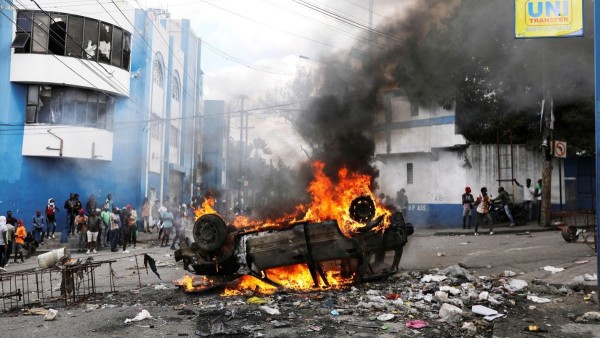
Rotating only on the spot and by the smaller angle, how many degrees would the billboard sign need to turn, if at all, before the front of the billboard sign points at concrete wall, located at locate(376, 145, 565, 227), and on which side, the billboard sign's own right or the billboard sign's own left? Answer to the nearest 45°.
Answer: approximately 180°

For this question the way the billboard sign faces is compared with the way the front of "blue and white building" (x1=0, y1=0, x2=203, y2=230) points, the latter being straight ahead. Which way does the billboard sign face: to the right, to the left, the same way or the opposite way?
to the right

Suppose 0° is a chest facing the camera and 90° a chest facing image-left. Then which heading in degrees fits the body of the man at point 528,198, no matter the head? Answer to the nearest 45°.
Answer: approximately 45°

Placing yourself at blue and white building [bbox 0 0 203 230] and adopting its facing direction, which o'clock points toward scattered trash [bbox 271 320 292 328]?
The scattered trash is roughly at 1 o'clock from the blue and white building.

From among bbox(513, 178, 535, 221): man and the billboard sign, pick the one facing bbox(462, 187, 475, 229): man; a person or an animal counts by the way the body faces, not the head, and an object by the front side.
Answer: bbox(513, 178, 535, 221): man

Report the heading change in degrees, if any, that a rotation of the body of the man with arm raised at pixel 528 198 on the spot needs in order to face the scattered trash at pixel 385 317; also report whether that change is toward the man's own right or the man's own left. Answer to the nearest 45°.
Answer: approximately 45° to the man's own left

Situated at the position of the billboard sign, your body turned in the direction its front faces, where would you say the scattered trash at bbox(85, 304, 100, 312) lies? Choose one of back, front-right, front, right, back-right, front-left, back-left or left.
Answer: front-right

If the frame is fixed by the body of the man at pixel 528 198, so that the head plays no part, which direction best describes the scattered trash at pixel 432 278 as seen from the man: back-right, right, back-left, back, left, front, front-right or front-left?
front-left

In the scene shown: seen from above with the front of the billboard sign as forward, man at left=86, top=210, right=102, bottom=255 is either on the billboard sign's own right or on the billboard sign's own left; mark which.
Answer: on the billboard sign's own right

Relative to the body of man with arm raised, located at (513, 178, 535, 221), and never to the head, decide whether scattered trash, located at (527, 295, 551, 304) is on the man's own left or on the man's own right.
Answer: on the man's own left

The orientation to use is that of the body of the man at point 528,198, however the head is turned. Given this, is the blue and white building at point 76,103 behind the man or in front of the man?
in front

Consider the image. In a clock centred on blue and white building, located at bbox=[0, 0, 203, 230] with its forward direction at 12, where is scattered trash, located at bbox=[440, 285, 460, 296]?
The scattered trash is roughly at 1 o'clock from the blue and white building.
